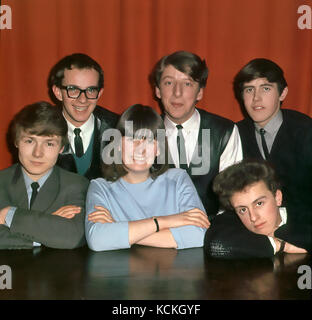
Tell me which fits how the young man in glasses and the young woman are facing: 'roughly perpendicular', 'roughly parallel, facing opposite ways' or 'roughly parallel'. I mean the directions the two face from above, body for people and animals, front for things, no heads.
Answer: roughly parallel

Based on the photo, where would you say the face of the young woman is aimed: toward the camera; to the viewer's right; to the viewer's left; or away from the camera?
toward the camera

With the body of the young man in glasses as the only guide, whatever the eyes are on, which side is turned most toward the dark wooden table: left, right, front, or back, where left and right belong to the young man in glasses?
front

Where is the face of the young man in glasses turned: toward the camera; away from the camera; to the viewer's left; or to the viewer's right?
toward the camera

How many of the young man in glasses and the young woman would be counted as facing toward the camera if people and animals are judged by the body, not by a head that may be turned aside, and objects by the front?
2

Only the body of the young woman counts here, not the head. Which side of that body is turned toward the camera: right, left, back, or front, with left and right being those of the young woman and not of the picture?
front

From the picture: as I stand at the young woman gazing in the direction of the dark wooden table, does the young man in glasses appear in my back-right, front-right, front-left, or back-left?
back-right
